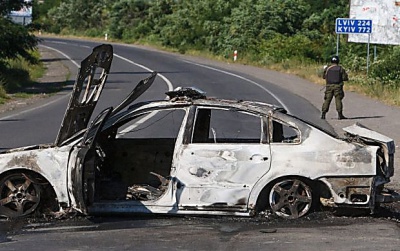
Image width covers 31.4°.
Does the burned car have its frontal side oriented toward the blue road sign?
no

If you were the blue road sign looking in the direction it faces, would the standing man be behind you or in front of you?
in front

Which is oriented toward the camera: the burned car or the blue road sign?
the blue road sign

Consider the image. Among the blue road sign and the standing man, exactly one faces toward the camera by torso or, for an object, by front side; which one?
the blue road sign

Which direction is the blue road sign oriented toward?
toward the camera

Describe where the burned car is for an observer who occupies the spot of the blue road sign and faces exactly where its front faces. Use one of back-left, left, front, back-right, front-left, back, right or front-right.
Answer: front

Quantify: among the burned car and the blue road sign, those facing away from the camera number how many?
0

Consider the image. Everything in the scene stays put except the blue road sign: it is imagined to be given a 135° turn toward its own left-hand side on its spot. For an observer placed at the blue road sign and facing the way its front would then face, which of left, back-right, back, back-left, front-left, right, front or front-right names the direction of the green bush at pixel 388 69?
right
